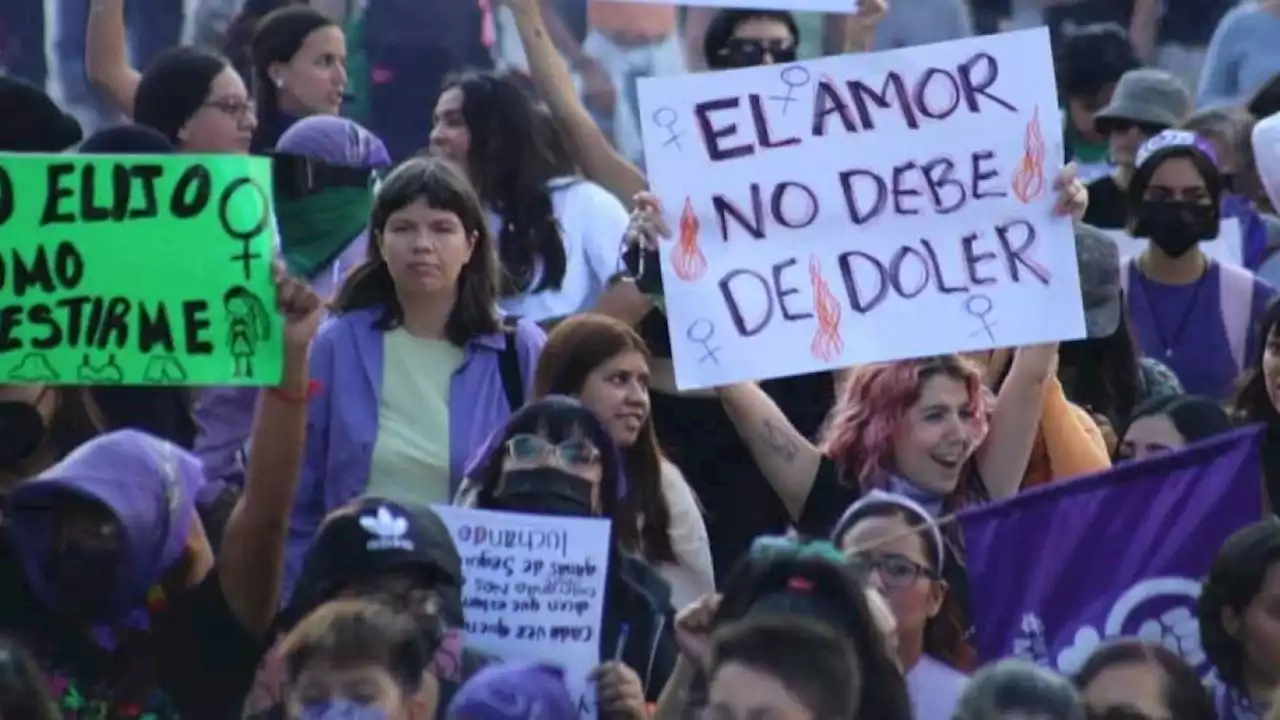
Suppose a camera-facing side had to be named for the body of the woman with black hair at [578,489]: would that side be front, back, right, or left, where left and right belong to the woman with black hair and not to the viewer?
front

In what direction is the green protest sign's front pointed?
toward the camera

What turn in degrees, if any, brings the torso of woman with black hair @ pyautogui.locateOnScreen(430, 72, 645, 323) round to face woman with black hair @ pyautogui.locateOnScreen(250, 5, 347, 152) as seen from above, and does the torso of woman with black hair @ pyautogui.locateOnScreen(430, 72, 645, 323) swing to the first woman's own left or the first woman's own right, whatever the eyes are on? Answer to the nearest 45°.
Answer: approximately 45° to the first woman's own right

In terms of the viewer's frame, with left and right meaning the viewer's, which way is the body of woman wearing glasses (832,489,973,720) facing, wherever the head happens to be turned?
facing the viewer and to the left of the viewer

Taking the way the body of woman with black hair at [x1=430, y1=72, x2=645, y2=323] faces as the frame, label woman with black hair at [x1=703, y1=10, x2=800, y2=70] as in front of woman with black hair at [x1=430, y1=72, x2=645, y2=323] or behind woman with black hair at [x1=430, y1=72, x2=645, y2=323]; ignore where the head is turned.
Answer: behind

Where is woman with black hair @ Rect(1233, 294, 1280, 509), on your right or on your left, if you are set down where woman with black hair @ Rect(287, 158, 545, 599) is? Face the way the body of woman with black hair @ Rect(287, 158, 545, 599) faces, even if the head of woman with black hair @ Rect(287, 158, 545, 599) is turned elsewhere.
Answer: on your left

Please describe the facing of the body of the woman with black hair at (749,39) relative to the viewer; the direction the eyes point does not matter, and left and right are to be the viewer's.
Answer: facing the viewer and to the right of the viewer

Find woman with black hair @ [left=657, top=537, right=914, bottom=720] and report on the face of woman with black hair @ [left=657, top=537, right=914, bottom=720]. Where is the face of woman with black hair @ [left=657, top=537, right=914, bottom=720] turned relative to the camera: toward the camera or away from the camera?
away from the camera
